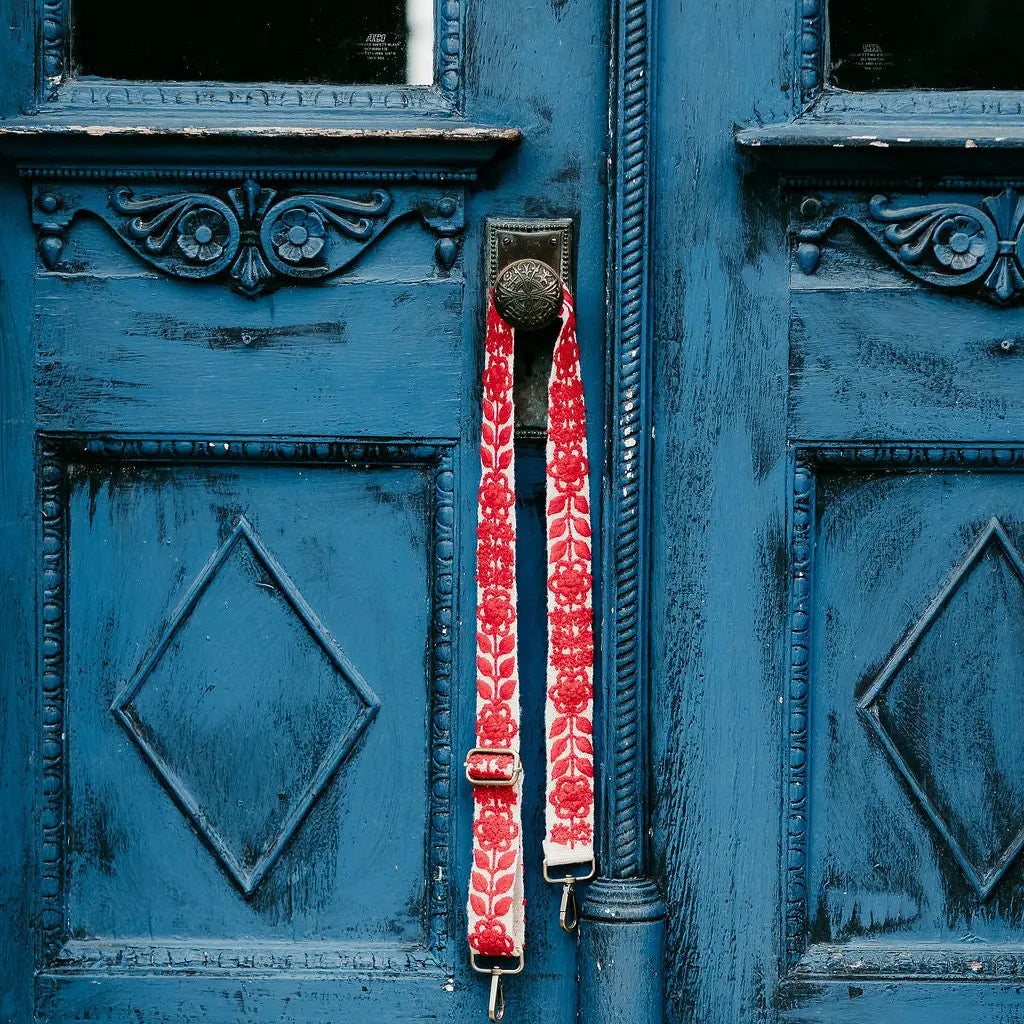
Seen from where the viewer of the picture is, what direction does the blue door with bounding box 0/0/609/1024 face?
facing the viewer

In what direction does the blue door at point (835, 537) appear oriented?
toward the camera

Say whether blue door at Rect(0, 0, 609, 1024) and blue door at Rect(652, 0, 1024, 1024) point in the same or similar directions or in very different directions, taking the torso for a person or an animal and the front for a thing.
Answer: same or similar directions

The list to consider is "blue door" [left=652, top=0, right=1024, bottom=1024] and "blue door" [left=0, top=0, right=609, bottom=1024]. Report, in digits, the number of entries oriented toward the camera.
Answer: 2
